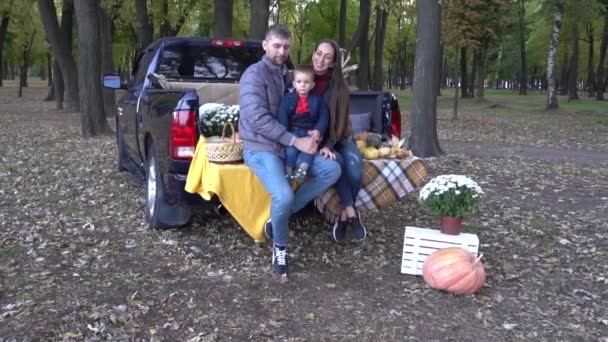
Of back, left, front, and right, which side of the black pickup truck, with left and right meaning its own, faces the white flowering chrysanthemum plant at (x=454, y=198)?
back

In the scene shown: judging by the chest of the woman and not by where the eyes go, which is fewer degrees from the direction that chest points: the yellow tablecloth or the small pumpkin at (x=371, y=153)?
the yellow tablecloth

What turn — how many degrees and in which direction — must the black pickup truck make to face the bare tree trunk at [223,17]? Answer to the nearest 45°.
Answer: approximately 45° to its right

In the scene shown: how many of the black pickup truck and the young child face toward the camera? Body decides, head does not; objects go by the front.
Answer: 1

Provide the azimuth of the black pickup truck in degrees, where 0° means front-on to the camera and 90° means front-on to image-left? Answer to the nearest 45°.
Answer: approximately 135°

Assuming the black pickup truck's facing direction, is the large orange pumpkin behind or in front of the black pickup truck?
behind

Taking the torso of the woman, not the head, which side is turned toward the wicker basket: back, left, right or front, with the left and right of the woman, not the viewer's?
right

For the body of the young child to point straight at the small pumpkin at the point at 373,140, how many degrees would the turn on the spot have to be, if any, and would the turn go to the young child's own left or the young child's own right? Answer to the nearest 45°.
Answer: approximately 135° to the young child's own left

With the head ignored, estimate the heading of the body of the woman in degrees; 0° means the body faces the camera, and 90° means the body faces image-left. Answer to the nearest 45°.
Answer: approximately 0°
